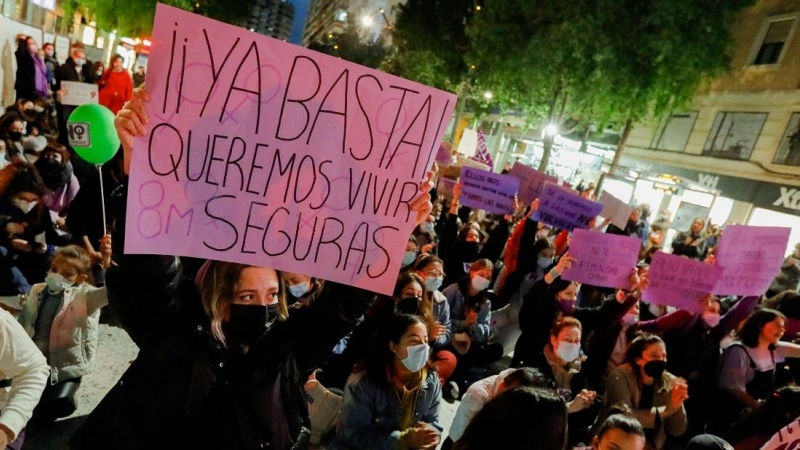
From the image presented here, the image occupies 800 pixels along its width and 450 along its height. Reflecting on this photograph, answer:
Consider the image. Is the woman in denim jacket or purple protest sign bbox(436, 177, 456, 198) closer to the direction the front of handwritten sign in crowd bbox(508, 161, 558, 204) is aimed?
the woman in denim jacket

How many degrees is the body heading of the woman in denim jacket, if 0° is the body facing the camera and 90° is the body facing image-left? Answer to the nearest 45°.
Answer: approximately 315°

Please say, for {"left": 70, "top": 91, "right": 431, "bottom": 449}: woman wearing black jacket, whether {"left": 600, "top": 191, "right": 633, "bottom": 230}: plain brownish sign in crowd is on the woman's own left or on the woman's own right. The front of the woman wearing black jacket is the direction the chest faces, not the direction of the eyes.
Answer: on the woman's own left

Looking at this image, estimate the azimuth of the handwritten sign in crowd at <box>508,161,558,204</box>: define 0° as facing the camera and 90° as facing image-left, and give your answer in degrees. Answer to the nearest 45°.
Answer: approximately 0°

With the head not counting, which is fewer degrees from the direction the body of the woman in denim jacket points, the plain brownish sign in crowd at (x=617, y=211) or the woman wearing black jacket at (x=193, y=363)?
the woman wearing black jacket

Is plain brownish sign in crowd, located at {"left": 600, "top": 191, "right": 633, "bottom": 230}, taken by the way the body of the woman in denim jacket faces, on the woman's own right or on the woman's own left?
on the woman's own left

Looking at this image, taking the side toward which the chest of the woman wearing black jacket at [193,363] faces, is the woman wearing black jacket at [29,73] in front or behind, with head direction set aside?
behind

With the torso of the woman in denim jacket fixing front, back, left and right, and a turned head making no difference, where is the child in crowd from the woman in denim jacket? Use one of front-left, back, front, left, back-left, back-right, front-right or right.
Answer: back-right

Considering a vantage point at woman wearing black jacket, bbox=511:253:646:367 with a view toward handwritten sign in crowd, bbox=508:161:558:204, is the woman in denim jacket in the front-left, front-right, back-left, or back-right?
back-left

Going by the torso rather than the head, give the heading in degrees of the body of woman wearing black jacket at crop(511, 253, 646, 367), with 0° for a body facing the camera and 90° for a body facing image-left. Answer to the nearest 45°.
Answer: approximately 315°

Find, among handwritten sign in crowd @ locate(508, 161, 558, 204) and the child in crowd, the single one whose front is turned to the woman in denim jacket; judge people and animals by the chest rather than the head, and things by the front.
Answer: the handwritten sign in crowd
